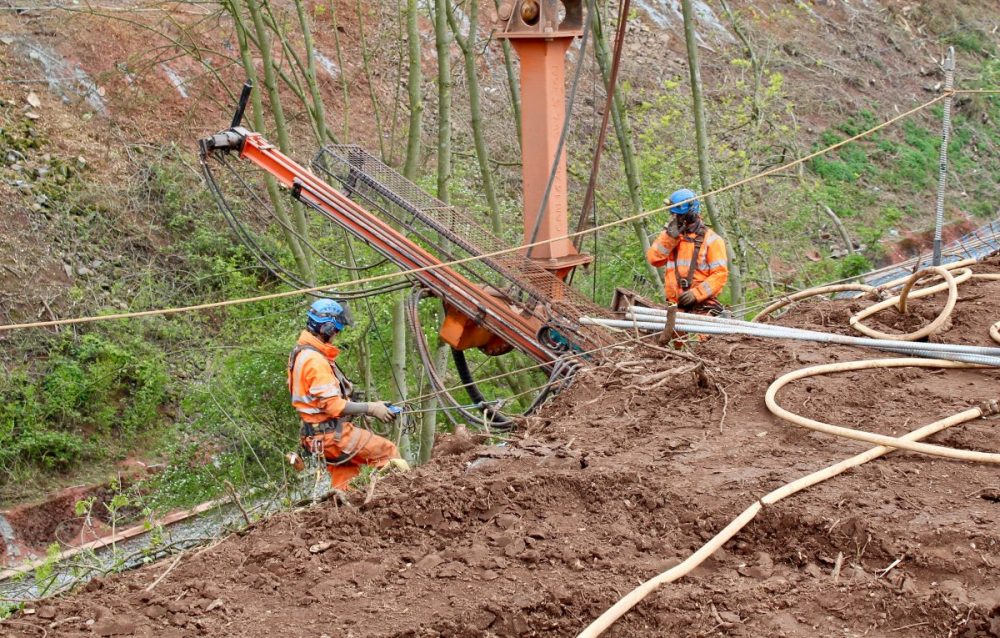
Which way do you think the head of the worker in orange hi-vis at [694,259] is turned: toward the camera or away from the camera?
toward the camera

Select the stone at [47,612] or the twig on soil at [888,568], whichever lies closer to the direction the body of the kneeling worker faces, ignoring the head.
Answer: the twig on soil

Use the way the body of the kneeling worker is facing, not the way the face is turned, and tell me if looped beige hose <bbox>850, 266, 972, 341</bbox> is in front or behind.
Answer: in front

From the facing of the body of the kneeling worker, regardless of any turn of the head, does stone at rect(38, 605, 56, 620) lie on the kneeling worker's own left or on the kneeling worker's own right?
on the kneeling worker's own right

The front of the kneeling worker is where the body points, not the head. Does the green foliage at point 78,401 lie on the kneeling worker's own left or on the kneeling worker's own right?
on the kneeling worker's own left

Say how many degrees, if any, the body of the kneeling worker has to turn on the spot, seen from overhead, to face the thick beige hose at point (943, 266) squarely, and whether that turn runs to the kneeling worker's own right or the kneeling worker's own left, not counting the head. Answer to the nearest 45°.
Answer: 0° — they already face it

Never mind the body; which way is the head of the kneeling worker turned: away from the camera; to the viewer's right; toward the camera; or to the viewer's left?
to the viewer's right

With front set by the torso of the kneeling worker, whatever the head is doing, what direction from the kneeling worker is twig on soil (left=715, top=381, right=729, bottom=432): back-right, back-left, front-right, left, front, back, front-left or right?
front-right

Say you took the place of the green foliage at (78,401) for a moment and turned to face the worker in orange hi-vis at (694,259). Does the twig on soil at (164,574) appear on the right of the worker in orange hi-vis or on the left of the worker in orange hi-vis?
right

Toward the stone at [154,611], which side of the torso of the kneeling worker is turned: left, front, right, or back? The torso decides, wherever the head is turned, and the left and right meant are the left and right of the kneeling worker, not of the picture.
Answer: right

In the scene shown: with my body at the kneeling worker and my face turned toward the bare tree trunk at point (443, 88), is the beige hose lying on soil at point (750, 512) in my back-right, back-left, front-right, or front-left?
back-right

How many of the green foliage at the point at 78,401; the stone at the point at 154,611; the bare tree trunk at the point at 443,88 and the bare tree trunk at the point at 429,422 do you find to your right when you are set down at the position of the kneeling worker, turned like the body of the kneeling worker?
1

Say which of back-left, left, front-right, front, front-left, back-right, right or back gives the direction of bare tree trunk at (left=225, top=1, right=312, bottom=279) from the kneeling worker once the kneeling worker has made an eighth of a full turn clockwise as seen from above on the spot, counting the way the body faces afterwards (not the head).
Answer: back-left

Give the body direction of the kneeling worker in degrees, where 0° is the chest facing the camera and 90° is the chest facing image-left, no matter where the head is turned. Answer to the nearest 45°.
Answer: approximately 270°

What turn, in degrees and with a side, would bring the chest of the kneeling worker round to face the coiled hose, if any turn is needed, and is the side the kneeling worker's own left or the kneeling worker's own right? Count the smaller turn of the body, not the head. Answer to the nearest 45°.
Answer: approximately 45° to the kneeling worker's own right

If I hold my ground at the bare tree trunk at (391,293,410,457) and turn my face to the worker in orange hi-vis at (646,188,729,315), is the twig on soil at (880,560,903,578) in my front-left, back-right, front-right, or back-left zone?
front-right

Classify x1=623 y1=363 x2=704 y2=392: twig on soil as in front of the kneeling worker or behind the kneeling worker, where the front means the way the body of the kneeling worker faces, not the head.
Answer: in front
